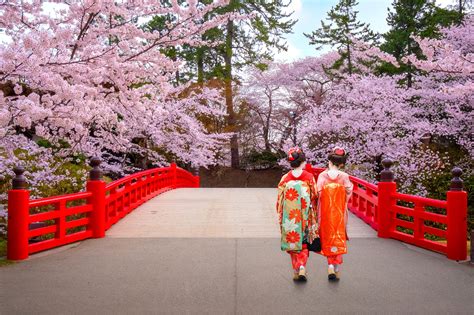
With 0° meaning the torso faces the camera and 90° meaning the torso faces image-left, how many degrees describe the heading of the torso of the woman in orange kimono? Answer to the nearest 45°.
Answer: approximately 180°

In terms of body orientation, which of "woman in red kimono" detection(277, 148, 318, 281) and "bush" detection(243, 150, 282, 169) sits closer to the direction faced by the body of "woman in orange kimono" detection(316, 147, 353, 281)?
the bush

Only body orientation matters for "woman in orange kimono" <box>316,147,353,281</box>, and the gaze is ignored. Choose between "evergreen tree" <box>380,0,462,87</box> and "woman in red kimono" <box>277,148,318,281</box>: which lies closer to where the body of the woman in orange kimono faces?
the evergreen tree

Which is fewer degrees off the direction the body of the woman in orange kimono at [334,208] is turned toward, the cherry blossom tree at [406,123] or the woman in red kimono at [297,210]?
the cherry blossom tree

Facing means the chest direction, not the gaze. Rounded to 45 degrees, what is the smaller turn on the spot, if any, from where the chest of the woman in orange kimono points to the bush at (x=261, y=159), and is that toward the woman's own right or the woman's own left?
0° — they already face it

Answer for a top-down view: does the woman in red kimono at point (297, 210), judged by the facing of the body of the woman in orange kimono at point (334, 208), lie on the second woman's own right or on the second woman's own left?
on the second woman's own left

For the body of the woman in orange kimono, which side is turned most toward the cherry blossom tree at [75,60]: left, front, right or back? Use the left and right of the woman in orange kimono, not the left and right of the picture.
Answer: left

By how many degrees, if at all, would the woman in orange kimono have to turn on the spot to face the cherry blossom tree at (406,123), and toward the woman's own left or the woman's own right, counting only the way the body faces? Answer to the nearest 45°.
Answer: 0° — they already face it
